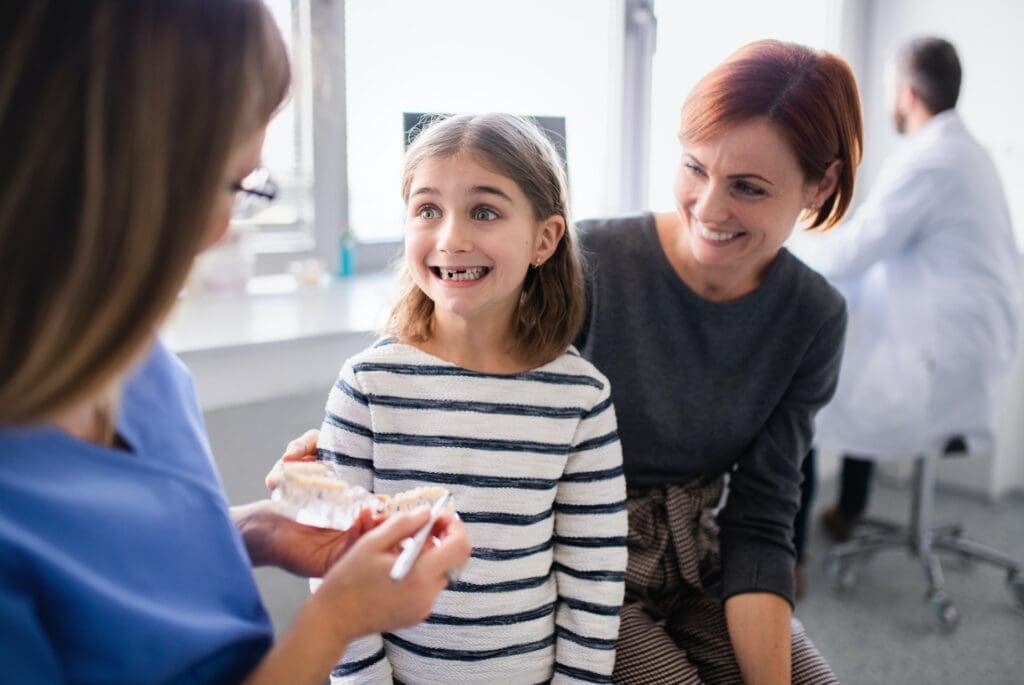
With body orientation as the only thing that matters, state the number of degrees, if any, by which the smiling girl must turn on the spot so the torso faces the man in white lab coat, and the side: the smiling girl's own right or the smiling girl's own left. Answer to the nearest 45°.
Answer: approximately 135° to the smiling girl's own left

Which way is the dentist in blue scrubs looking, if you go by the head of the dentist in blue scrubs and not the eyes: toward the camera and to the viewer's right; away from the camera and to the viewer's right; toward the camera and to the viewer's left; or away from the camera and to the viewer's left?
away from the camera and to the viewer's right

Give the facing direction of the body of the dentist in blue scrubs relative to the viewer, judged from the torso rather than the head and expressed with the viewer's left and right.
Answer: facing to the right of the viewer

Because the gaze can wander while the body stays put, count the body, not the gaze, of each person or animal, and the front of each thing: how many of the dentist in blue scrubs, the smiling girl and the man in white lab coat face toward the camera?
1

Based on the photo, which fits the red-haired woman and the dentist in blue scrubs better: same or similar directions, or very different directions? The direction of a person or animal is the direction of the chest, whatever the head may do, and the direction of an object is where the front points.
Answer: very different directions

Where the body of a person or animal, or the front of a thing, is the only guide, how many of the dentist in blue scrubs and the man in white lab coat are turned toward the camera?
0
